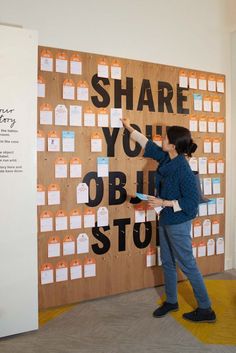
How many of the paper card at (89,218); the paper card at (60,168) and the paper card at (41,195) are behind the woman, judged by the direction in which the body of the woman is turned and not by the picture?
0

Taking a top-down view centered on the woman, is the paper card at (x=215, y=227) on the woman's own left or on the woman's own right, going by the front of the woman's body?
on the woman's own right

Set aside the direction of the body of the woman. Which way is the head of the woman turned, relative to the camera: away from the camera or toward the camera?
away from the camera

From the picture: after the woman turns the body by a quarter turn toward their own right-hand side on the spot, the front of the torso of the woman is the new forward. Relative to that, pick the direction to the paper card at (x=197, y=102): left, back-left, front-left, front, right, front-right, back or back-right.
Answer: front

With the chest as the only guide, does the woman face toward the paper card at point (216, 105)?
no

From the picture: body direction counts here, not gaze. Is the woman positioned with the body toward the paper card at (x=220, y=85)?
no

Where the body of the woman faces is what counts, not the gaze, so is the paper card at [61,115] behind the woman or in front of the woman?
in front

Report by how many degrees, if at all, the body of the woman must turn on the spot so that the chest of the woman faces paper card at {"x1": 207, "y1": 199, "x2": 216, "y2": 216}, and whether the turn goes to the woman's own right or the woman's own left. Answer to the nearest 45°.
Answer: approximately 90° to the woman's own right

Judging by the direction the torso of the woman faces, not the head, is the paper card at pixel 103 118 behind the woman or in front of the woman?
in front

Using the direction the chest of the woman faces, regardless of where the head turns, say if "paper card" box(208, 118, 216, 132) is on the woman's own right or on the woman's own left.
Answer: on the woman's own right
